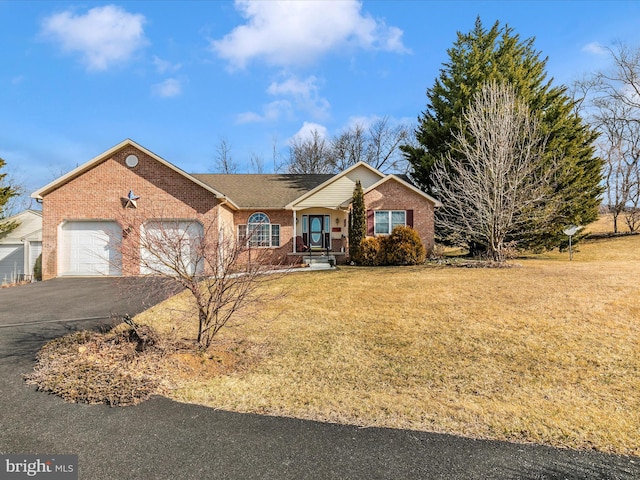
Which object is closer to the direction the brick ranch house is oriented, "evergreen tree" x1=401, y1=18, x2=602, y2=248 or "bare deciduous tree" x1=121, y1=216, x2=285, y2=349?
the bare deciduous tree

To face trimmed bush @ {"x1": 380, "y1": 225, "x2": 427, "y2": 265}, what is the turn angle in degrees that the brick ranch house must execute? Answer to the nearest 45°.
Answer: approximately 90° to its left

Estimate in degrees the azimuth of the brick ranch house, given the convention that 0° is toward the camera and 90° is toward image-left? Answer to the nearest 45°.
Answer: approximately 0°

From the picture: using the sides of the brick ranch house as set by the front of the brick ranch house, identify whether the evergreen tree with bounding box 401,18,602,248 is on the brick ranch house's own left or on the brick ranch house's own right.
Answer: on the brick ranch house's own left
